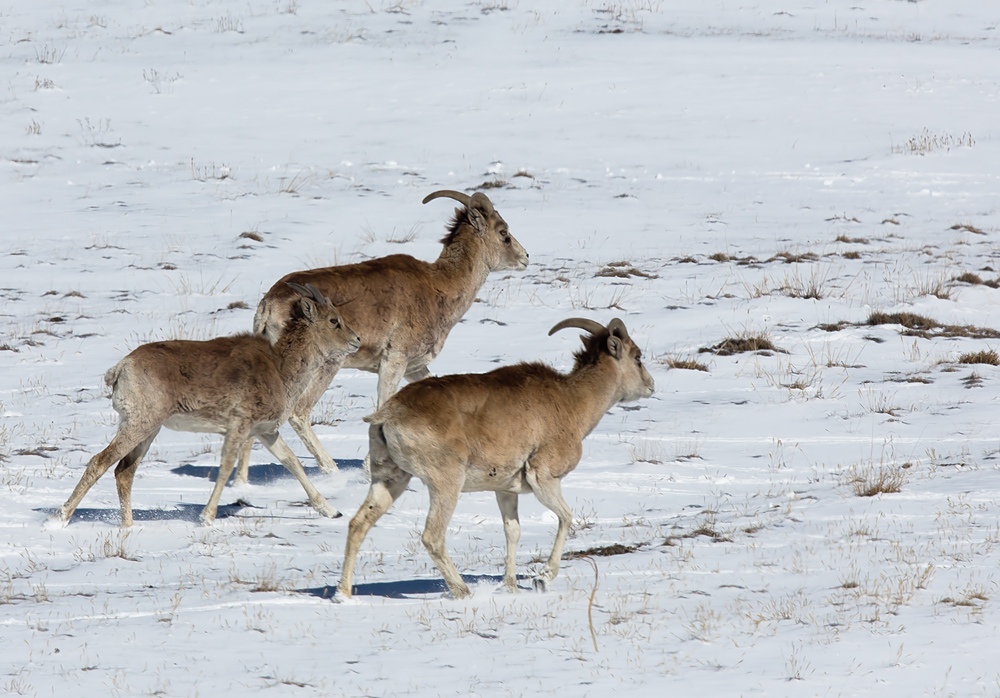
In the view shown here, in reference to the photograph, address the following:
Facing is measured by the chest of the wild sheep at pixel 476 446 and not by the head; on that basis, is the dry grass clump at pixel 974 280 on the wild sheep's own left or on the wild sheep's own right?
on the wild sheep's own left

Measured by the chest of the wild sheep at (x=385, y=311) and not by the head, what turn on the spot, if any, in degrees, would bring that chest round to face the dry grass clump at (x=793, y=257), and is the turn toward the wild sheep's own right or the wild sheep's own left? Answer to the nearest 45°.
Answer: approximately 45° to the wild sheep's own left

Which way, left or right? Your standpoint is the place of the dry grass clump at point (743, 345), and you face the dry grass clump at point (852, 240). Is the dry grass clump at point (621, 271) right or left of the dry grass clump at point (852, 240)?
left

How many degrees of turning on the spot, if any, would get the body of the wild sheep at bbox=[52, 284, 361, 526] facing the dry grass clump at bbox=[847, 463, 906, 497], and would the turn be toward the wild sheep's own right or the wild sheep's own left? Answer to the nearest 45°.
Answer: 0° — it already faces it

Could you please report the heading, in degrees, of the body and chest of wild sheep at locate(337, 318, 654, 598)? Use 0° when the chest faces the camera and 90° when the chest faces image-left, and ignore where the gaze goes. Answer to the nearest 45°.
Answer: approximately 270°

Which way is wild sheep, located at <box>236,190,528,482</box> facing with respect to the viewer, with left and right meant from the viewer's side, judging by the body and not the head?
facing to the right of the viewer

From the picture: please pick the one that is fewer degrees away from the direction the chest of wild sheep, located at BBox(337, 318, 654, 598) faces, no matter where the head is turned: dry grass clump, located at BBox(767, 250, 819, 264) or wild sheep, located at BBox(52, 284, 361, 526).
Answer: the dry grass clump

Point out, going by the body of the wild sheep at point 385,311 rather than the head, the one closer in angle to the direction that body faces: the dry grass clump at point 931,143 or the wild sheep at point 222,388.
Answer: the dry grass clump

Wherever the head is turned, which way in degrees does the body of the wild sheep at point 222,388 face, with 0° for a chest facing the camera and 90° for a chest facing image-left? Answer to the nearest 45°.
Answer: approximately 270°

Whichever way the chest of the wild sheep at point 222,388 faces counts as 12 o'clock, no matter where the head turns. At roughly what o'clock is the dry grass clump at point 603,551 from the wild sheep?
The dry grass clump is roughly at 1 o'clock from the wild sheep.

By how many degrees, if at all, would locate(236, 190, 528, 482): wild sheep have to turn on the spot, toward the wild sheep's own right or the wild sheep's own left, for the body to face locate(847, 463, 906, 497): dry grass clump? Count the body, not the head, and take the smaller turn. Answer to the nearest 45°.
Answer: approximately 45° to the wild sheep's own right
